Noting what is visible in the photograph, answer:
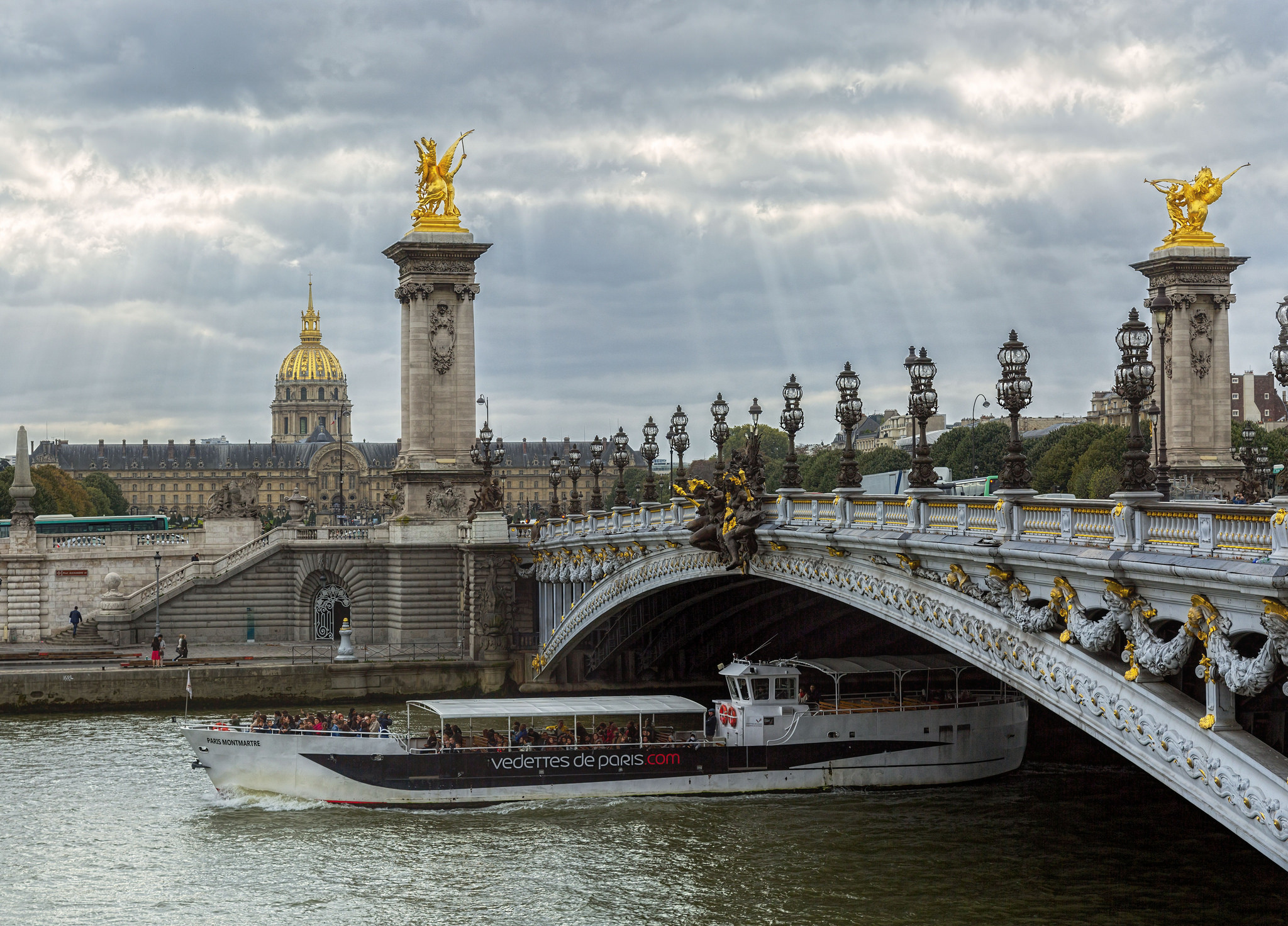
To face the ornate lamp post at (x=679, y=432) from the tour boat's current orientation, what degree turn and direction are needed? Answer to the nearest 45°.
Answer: approximately 90° to its right

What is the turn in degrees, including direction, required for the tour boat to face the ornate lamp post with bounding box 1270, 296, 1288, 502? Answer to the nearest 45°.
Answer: approximately 90° to its left

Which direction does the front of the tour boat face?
to the viewer's left
